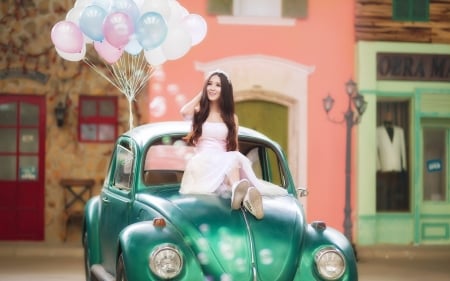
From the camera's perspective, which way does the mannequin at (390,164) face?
toward the camera

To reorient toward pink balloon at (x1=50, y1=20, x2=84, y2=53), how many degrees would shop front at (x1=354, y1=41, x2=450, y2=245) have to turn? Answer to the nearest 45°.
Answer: approximately 45° to its right

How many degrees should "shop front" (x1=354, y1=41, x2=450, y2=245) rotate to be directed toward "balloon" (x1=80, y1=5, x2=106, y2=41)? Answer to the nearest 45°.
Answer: approximately 45° to its right

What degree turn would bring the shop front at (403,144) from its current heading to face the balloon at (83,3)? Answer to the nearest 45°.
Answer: approximately 45° to its right

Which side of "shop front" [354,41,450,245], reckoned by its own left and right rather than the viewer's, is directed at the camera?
front

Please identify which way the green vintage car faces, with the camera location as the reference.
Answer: facing the viewer and to the right of the viewer

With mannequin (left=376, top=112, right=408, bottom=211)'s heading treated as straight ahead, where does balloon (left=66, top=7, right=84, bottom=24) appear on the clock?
The balloon is roughly at 1 o'clock from the mannequin.

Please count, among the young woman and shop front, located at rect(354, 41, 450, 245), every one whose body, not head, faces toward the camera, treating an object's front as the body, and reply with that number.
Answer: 2

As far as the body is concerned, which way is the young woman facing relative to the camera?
toward the camera
